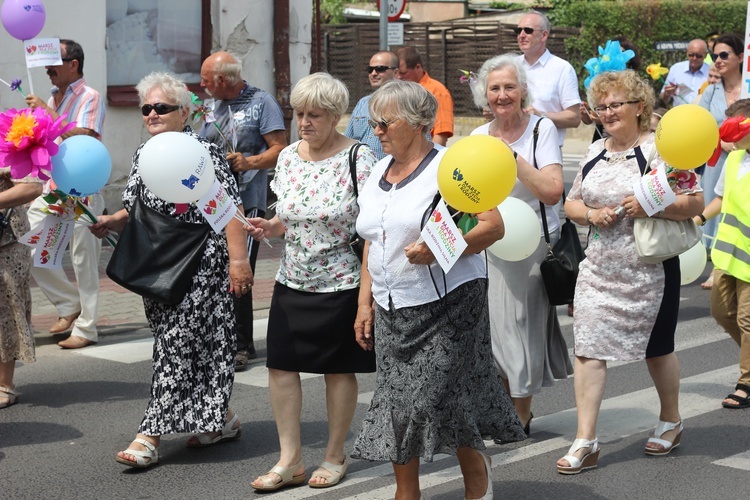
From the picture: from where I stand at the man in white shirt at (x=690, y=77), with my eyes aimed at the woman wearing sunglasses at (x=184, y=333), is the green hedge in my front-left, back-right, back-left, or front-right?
back-right

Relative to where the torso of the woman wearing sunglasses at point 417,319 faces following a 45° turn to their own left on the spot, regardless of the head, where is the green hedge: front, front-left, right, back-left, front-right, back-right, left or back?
back

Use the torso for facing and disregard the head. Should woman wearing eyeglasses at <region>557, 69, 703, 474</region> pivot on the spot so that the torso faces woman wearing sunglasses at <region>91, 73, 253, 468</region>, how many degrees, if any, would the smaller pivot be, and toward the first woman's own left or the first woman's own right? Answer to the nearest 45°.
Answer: approximately 45° to the first woman's own right

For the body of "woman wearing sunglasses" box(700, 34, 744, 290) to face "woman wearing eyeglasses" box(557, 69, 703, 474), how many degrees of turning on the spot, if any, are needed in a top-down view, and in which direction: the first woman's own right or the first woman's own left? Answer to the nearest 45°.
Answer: approximately 45° to the first woman's own left

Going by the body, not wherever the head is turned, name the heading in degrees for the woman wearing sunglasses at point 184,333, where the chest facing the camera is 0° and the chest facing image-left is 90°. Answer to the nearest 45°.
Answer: approximately 45°

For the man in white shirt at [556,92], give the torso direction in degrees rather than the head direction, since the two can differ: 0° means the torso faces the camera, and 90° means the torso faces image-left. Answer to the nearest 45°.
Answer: approximately 45°

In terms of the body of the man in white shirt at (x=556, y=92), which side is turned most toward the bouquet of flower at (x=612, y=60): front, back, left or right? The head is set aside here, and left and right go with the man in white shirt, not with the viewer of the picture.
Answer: left

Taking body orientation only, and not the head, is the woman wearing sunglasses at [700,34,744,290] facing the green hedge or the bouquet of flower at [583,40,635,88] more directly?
the bouquet of flower

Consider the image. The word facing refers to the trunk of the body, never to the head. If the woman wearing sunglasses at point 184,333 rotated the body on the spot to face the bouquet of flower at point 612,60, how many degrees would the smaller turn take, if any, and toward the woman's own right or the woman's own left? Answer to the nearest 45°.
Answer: approximately 180°
